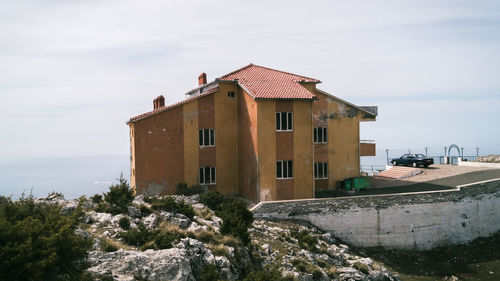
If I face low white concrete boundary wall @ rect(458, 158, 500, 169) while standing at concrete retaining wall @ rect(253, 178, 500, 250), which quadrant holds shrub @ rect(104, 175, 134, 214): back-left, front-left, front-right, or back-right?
back-left
